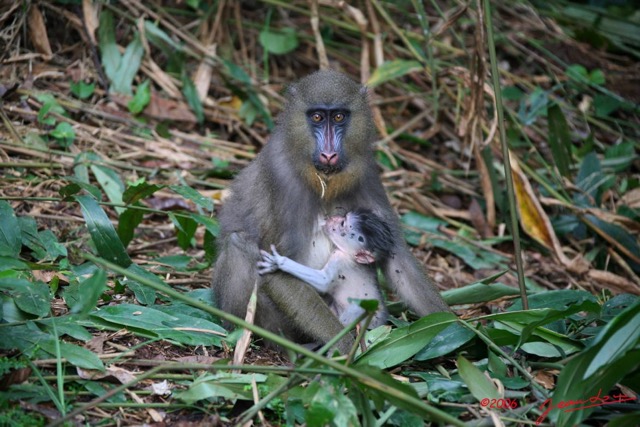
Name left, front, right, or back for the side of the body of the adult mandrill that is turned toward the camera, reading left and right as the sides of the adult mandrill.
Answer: front

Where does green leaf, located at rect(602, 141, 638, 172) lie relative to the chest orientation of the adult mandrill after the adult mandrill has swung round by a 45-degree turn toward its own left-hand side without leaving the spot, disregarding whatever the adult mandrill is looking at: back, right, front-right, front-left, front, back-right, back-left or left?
left

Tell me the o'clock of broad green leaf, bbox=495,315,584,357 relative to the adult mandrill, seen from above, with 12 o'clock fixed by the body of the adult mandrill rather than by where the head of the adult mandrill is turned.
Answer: The broad green leaf is roughly at 10 o'clock from the adult mandrill.

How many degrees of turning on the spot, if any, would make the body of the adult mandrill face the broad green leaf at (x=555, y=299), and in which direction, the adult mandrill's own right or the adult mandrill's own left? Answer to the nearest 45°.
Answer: approximately 90° to the adult mandrill's own left

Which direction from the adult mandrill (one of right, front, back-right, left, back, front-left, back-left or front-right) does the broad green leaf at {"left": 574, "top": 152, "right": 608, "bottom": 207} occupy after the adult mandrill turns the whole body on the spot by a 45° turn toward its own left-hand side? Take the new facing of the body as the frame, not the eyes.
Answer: left

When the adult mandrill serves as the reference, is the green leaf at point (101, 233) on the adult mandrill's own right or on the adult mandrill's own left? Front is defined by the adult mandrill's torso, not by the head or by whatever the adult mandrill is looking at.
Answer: on the adult mandrill's own right

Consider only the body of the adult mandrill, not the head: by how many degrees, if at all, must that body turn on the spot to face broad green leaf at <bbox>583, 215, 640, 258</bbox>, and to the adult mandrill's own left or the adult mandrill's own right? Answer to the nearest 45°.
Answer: approximately 135° to the adult mandrill's own left
